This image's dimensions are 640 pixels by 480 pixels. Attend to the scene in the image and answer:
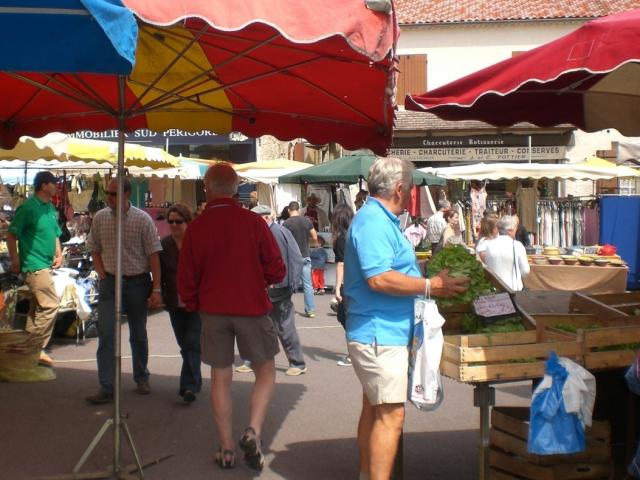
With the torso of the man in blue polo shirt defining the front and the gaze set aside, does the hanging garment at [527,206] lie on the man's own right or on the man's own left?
on the man's own left

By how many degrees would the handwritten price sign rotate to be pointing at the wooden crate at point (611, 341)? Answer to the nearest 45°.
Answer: approximately 90° to its left

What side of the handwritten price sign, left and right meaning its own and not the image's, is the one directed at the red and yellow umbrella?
right

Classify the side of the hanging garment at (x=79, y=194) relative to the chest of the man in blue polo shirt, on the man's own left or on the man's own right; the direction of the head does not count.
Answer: on the man's own left

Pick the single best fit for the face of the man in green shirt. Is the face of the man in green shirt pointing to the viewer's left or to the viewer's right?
to the viewer's right

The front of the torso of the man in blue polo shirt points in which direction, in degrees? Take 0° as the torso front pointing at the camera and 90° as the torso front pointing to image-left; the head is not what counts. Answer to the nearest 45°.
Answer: approximately 270°

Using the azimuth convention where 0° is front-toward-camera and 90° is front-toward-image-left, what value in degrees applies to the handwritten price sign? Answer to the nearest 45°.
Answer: approximately 0°
